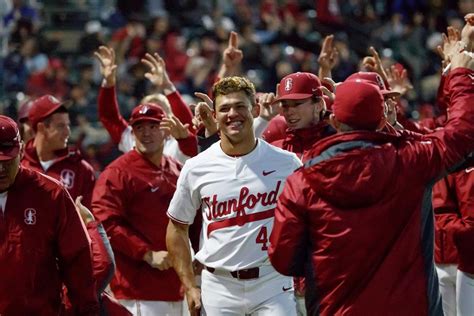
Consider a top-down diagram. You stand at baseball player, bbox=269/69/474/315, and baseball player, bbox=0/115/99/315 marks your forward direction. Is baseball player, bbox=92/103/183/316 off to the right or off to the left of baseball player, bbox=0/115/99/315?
right

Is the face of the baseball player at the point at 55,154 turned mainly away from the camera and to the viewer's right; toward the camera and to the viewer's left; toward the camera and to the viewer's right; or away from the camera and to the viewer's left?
toward the camera and to the viewer's right

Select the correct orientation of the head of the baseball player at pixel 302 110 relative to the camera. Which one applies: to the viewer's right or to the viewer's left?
to the viewer's left

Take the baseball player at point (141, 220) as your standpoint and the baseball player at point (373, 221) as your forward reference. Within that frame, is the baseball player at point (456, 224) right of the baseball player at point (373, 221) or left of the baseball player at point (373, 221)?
left

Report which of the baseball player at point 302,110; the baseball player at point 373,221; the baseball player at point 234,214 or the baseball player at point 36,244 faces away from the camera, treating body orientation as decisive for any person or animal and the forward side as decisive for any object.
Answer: the baseball player at point 373,221

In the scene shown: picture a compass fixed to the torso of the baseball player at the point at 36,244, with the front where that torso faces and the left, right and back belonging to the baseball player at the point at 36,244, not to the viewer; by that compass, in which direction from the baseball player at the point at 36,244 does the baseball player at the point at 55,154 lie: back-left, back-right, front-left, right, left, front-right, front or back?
back

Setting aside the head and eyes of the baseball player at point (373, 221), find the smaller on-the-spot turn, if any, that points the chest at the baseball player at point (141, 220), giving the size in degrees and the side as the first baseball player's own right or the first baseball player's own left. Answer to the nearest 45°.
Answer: approximately 45° to the first baseball player's own left

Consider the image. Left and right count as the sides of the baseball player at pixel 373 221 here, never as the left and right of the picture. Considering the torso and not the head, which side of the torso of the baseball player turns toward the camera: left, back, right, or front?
back

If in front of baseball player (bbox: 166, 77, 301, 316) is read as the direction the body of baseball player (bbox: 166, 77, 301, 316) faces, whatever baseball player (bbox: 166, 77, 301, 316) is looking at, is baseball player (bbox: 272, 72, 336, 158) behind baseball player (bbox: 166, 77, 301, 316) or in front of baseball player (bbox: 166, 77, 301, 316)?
behind

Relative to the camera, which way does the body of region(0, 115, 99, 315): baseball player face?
toward the camera

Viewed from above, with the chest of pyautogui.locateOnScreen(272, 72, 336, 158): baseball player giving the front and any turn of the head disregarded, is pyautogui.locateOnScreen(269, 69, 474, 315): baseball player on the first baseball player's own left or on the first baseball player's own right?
on the first baseball player's own left
